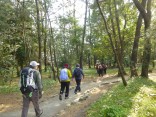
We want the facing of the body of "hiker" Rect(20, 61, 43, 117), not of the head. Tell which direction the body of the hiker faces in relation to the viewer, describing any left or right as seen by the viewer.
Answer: facing away from the viewer and to the right of the viewer
